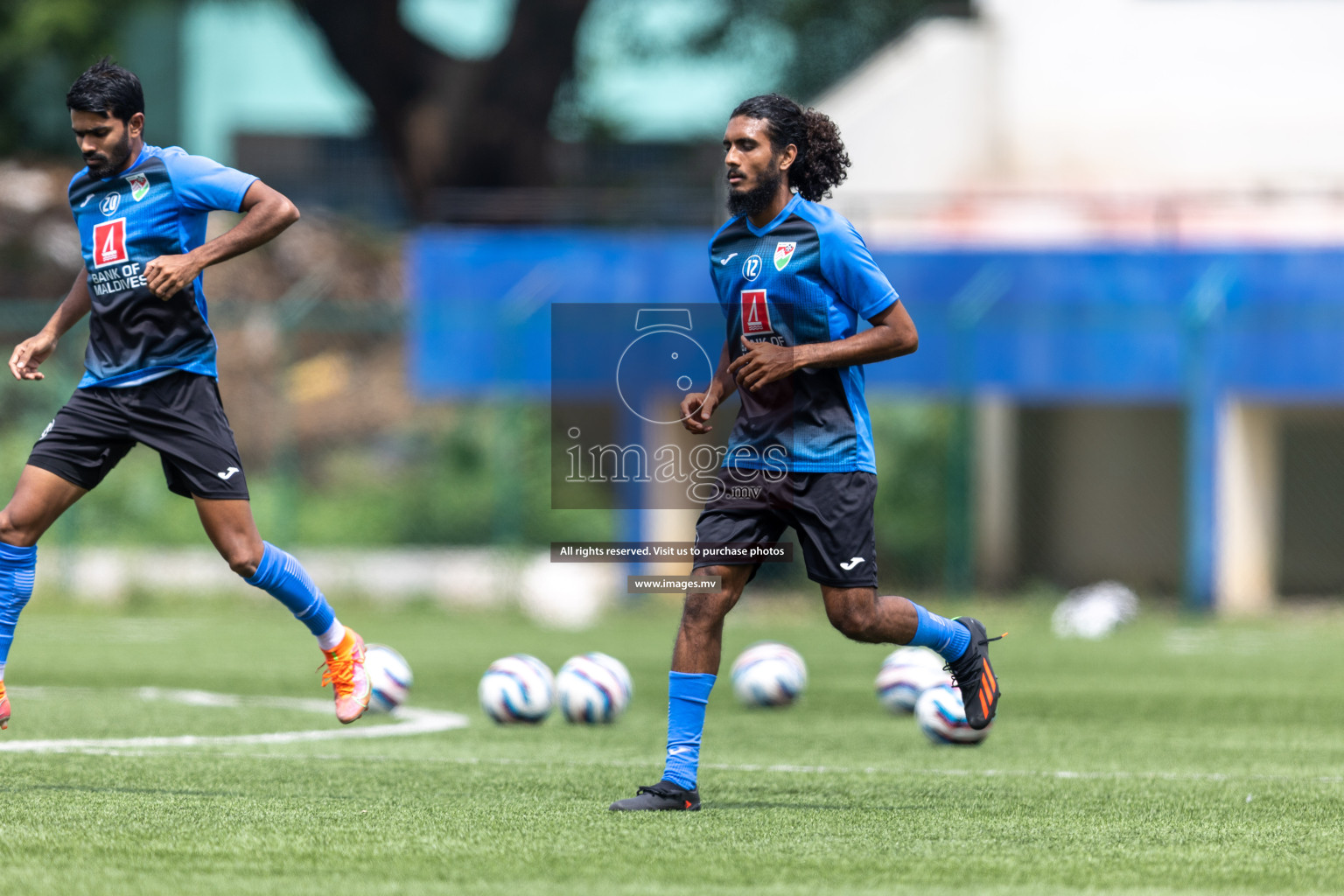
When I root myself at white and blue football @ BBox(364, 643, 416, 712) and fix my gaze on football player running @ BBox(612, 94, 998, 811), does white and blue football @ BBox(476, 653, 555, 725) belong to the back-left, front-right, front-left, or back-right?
front-left

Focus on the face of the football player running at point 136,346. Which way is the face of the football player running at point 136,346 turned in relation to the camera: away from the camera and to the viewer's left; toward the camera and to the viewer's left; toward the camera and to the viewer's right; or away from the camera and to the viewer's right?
toward the camera and to the viewer's left

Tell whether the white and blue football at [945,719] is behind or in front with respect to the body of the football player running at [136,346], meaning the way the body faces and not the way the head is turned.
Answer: behind

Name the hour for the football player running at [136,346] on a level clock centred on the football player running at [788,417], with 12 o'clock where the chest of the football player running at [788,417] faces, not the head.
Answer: the football player running at [136,346] is roughly at 2 o'clock from the football player running at [788,417].

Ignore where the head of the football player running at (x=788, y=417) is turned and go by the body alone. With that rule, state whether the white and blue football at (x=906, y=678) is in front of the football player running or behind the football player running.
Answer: behind

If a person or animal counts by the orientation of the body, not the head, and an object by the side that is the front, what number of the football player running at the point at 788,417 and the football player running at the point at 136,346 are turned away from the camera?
0

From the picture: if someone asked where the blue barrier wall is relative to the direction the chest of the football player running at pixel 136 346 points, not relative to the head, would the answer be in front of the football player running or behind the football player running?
behind

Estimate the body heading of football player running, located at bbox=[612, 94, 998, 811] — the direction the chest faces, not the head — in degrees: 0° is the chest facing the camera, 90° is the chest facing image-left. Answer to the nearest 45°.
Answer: approximately 45°

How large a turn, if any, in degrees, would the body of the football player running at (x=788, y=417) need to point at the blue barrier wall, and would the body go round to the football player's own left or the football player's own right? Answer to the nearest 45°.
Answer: approximately 135° to the football player's own right

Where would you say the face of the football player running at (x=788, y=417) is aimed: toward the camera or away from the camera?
toward the camera

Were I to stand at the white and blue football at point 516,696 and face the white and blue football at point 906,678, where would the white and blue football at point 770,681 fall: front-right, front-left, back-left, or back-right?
front-left
